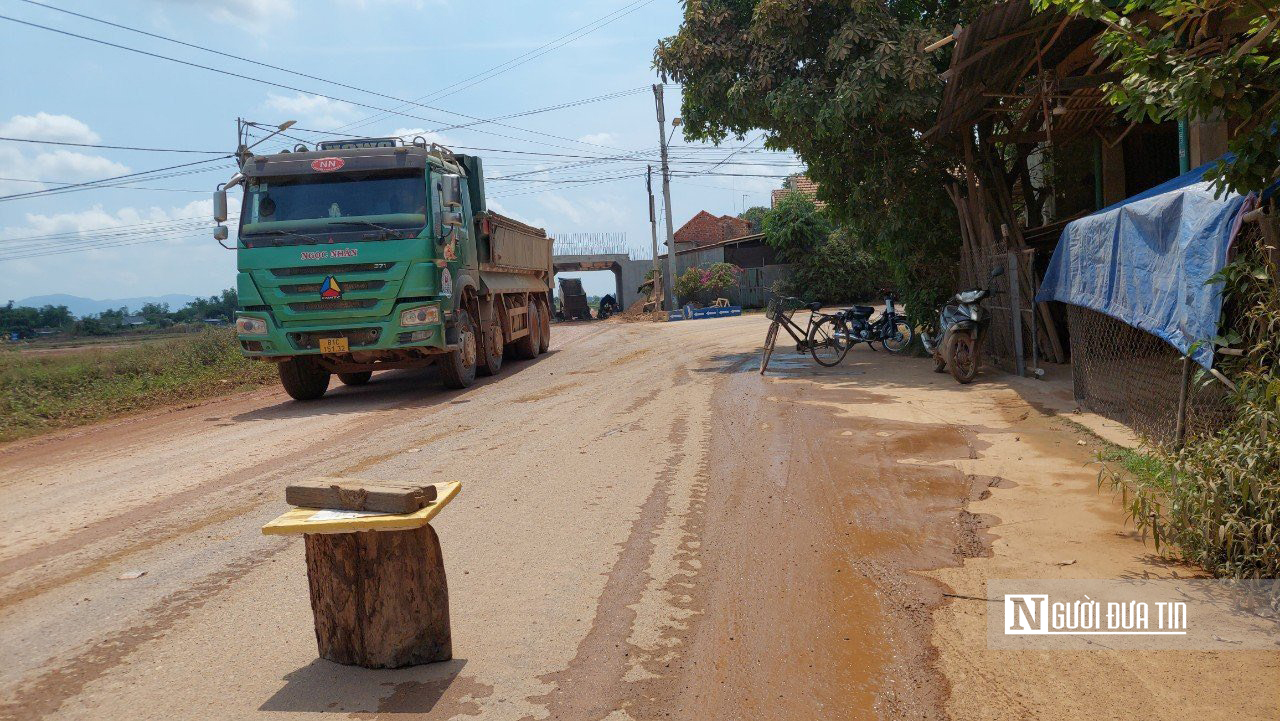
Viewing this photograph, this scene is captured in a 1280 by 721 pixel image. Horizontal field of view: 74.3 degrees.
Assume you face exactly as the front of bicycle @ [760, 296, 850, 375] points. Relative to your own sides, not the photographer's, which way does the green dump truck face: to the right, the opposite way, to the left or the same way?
to the left

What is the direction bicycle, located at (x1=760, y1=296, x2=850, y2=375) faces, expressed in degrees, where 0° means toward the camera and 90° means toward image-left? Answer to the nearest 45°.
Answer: approximately 45°

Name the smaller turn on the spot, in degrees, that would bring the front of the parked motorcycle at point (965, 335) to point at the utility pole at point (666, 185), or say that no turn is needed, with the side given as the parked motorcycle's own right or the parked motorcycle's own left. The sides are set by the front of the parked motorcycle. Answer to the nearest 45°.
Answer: approximately 180°

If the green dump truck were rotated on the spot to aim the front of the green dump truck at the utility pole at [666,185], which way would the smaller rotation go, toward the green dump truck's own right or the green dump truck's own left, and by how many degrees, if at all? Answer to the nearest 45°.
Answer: approximately 135° to the green dump truck's own left

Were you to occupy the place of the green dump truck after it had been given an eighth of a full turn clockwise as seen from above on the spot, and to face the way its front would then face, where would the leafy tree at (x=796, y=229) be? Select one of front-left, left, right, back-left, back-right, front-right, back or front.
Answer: back

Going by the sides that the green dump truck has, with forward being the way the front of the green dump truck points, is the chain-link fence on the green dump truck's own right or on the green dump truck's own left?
on the green dump truck's own left

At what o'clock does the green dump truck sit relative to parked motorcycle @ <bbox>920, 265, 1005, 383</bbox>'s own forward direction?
The green dump truck is roughly at 4 o'clock from the parked motorcycle.

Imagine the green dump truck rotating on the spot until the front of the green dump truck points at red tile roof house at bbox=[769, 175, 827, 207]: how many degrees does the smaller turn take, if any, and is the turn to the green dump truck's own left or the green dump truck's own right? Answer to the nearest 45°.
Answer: approximately 135° to the green dump truck's own left
